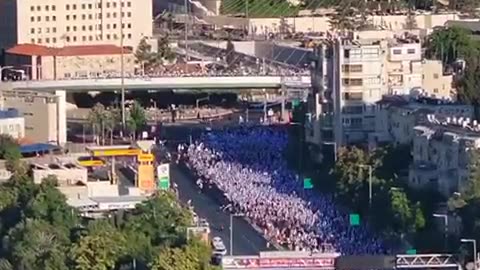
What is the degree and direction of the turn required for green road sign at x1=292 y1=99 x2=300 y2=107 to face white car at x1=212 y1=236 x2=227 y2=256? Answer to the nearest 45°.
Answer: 0° — it already faces it

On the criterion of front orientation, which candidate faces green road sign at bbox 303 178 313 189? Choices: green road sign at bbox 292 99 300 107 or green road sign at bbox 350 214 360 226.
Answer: green road sign at bbox 292 99 300 107

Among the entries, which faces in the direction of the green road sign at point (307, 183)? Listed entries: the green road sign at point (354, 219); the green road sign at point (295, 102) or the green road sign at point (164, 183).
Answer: the green road sign at point (295, 102)

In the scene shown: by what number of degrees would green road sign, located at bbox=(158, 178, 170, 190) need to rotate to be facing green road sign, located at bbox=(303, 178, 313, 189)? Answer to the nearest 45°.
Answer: approximately 90° to its left

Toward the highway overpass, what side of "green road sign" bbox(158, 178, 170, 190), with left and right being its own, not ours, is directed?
back

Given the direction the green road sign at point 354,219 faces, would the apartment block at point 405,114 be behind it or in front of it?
behind

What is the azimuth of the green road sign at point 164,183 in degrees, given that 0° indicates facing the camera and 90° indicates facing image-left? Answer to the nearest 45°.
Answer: approximately 0°

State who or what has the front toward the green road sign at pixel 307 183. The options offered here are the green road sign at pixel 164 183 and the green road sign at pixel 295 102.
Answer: the green road sign at pixel 295 102

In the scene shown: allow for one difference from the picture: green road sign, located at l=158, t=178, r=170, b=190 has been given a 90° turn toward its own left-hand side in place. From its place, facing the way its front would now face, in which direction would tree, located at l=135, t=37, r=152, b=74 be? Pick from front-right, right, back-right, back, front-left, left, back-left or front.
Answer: left

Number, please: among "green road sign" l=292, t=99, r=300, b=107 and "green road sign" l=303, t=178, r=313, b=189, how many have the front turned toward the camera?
2

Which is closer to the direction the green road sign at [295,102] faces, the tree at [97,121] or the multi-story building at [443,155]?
the multi-story building

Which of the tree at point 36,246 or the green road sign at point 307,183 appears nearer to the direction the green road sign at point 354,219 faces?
the tree
